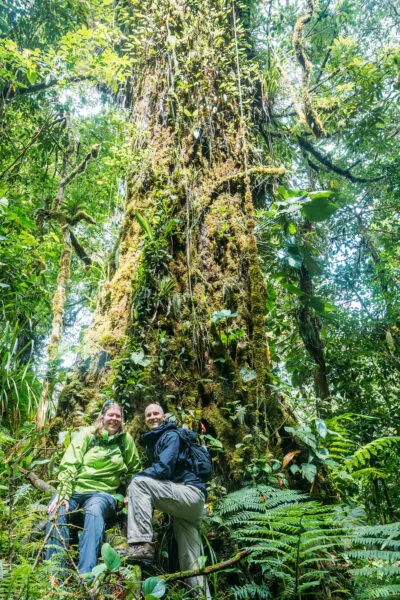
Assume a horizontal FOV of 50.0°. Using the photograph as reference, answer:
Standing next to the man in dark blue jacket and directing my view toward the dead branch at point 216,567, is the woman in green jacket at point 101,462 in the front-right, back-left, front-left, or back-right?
back-right

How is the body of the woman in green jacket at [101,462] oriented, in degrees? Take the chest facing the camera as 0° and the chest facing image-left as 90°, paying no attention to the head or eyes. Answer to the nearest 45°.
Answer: approximately 0°

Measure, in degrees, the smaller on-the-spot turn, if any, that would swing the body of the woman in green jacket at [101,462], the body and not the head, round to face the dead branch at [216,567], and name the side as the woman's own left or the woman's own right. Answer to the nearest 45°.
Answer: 0° — they already face it
